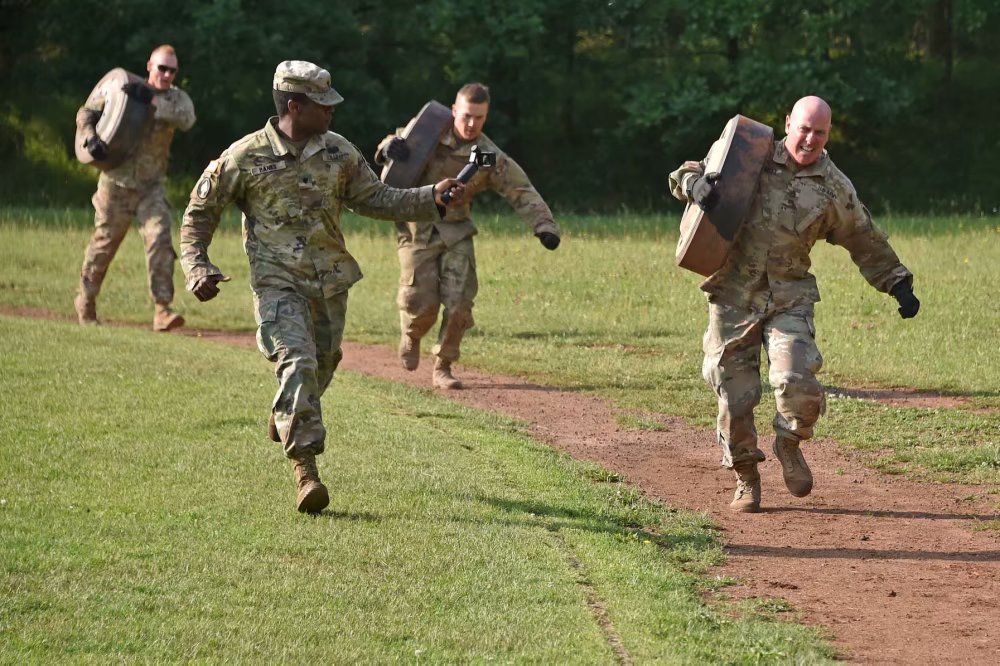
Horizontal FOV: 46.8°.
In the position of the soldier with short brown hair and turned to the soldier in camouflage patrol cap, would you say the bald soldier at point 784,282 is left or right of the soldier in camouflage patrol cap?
left

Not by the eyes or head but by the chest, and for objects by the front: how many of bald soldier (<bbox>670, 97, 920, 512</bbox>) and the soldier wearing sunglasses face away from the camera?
0

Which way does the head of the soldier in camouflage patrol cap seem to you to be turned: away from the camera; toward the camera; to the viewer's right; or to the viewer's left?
to the viewer's right

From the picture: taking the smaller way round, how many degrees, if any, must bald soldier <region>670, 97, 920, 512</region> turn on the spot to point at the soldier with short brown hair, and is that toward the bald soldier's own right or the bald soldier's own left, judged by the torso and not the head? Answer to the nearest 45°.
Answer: approximately 135° to the bald soldier's own right

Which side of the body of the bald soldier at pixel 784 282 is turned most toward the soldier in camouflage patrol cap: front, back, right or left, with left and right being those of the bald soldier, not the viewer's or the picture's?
right

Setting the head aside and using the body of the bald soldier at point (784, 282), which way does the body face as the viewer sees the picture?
toward the camera

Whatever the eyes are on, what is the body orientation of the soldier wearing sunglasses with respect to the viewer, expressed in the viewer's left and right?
facing the viewer and to the right of the viewer

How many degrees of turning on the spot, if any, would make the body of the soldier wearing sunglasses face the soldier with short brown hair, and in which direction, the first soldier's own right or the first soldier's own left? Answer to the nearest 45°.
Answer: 0° — they already face them
